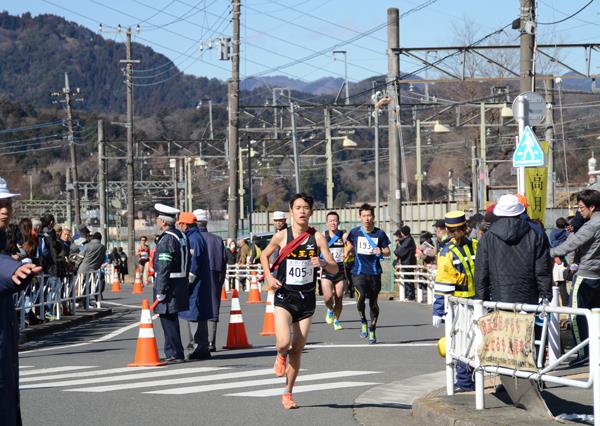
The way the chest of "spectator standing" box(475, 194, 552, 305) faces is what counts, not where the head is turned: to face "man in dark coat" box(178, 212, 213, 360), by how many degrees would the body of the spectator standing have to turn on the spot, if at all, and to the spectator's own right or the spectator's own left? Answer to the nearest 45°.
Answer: approximately 45° to the spectator's own left

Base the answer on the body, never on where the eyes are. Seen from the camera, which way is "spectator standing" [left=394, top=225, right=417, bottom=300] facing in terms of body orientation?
to the viewer's left

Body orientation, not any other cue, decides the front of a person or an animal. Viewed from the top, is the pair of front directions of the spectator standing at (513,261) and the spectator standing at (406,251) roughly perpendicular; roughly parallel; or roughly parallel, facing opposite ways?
roughly perpendicular

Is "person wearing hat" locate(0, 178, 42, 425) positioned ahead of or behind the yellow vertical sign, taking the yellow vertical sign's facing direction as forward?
ahead

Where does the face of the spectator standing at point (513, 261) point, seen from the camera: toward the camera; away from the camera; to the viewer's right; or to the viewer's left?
away from the camera

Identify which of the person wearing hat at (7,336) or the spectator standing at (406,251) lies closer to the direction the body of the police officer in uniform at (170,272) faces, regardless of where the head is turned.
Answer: the spectator standing

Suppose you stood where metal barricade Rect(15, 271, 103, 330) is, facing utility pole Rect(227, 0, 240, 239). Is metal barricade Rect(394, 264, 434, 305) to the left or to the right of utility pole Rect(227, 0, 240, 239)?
right

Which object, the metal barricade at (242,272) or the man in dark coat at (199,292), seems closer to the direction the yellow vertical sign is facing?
the man in dark coat

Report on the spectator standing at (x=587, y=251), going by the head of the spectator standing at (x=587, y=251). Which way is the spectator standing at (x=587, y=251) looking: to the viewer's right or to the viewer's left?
to the viewer's left

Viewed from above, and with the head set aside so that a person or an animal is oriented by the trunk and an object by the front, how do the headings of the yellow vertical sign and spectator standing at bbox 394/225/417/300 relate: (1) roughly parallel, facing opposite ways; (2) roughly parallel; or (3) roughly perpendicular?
roughly perpendicular

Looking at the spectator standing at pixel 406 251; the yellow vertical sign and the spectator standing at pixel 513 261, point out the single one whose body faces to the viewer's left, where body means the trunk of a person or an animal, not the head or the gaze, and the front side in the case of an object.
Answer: the spectator standing at pixel 406 251

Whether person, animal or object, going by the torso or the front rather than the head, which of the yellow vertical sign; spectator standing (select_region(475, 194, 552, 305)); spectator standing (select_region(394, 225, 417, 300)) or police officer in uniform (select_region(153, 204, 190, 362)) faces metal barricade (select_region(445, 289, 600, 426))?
the yellow vertical sign

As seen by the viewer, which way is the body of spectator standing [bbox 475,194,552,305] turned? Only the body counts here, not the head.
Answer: away from the camera
